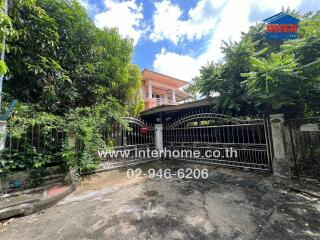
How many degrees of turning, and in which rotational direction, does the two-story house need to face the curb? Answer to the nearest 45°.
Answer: approximately 45° to its right

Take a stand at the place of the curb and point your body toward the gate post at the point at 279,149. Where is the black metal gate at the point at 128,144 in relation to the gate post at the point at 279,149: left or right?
left

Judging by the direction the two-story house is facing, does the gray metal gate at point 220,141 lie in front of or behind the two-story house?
in front

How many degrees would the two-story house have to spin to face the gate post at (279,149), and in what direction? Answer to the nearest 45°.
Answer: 0° — it already faces it

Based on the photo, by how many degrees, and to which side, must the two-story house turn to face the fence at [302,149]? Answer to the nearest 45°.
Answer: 0° — it already faces it

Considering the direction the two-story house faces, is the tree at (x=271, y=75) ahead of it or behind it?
ahead

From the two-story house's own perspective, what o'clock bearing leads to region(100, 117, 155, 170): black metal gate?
The black metal gate is roughly at 2 o'clock from the two-story house.

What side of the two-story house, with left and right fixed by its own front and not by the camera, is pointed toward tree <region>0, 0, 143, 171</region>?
right

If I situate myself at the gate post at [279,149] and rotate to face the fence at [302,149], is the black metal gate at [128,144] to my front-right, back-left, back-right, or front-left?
back-left
